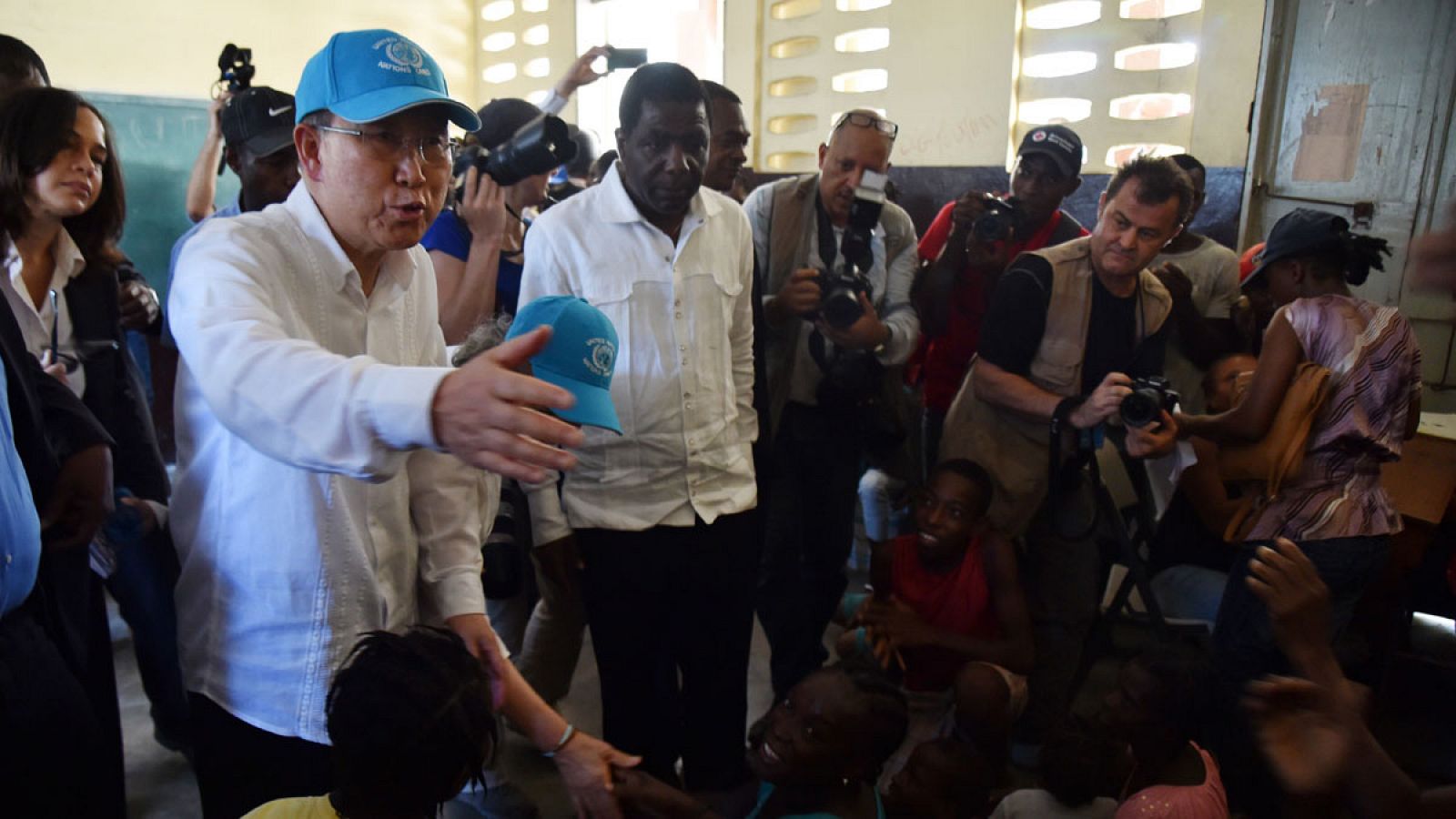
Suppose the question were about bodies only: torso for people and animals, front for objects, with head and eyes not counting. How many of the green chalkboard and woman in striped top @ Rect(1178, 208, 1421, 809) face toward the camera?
1

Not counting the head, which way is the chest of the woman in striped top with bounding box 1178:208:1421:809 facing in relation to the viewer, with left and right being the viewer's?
facing away from the viewer and to the left of the viewer
